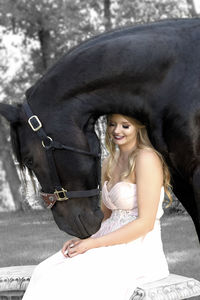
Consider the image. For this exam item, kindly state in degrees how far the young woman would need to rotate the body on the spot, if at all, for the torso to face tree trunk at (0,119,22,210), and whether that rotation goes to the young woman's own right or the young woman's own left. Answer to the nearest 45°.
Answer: approximately 135° to the young woman's own right

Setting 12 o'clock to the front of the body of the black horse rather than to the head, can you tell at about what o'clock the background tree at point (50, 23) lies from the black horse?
The background tree is roughly at 3 o'clock from the black horse.

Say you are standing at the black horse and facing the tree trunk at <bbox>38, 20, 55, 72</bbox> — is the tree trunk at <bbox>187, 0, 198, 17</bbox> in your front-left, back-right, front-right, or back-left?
front-right

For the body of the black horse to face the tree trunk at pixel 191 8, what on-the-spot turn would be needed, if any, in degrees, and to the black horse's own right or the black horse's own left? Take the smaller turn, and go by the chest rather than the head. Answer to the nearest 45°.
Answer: approximately 90° to the black horse's own right

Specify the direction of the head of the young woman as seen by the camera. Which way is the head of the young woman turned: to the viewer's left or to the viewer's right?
to the viewer's left

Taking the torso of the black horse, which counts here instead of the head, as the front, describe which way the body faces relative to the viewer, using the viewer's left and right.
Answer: facing to the left of the viewer

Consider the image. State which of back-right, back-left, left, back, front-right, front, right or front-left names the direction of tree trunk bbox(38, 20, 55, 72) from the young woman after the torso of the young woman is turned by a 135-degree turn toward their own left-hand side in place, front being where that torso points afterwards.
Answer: left

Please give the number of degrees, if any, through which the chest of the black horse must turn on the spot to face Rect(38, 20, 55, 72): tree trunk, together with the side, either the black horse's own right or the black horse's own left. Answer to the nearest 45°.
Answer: approximately 90° to the black horse's own right

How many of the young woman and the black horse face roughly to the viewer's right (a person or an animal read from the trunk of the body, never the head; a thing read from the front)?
0
